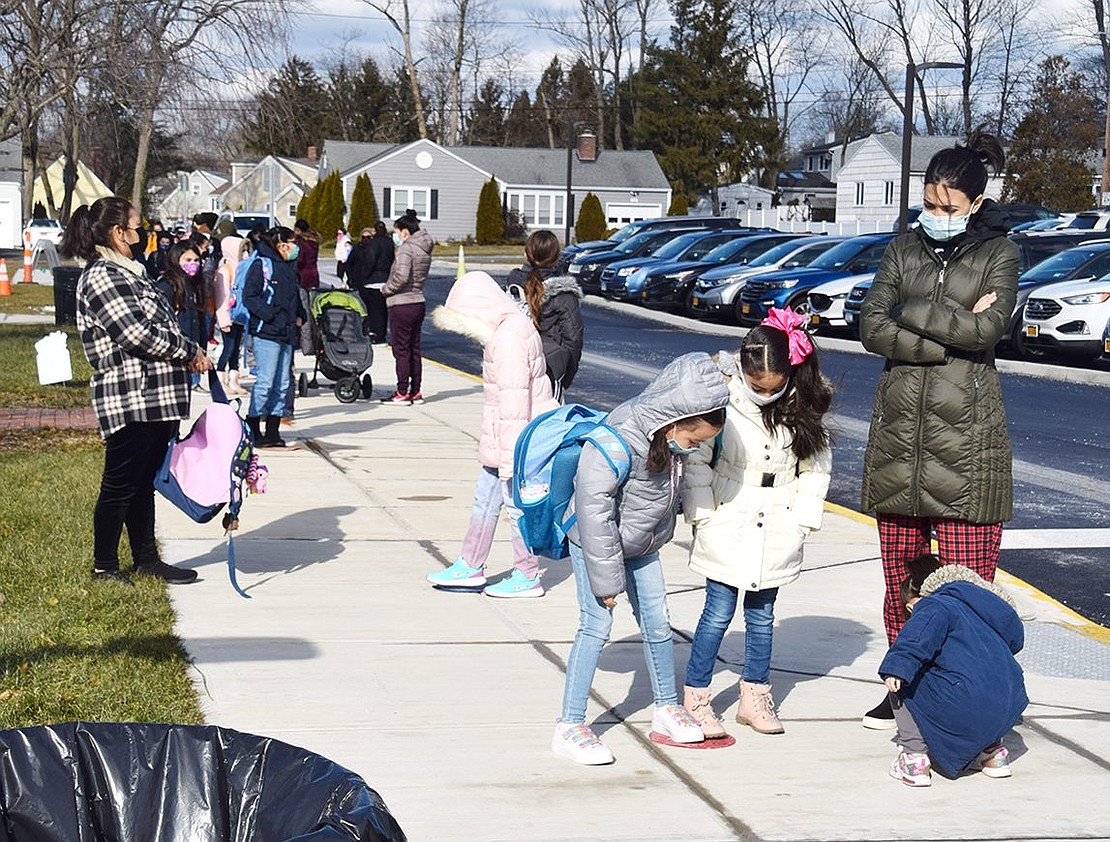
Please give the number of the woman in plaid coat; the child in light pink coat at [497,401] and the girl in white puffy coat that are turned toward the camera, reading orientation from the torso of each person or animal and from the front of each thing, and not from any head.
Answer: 1

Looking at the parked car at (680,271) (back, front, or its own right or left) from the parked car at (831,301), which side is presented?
left

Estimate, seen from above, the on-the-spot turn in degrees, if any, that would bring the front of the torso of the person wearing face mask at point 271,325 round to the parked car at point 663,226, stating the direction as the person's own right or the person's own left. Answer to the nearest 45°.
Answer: approximately 135° to the person's own left

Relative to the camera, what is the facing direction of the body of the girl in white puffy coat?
toward the camera

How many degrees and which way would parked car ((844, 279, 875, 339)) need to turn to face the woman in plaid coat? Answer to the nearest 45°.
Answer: approximately 45° to its left

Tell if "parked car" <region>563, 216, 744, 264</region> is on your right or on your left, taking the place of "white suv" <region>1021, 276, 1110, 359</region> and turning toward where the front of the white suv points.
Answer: on your right

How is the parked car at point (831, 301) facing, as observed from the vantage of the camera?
facing the viewer and to the left of the viewer

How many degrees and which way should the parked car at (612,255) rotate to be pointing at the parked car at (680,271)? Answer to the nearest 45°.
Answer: approximately 45° to its left

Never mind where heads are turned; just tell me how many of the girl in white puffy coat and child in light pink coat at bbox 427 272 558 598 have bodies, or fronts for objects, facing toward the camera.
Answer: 1

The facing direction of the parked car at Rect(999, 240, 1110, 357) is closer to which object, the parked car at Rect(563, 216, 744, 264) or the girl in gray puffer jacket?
the girl in gray puffer jacket

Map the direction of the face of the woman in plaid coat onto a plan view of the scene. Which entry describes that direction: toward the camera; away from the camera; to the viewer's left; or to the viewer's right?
to the viewer's right

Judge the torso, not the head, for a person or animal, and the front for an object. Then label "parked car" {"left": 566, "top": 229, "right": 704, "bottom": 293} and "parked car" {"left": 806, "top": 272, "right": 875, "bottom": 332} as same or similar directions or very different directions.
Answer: same or similar directions

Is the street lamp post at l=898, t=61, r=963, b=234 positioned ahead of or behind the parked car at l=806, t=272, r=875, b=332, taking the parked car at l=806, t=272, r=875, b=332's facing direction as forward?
behind

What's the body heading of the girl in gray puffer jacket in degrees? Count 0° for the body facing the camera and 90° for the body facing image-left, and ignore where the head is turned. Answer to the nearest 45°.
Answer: approximately 315°

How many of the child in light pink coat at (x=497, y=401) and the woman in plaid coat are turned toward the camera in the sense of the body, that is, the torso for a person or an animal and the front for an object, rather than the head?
0

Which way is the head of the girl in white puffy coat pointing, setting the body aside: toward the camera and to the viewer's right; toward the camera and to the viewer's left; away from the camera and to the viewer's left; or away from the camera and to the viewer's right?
toward the camera and to the viewer's left

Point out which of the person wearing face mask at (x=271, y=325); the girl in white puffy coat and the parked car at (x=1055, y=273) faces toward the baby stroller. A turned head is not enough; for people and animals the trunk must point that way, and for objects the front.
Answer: the parked car

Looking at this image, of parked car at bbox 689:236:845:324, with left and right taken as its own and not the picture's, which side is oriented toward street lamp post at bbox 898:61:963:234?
back

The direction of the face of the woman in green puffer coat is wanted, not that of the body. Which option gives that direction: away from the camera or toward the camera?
toward the camera

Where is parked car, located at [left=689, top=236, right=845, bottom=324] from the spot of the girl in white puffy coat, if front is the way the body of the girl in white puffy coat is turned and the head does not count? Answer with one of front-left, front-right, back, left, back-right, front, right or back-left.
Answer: back
